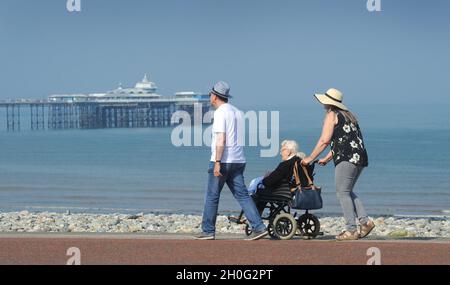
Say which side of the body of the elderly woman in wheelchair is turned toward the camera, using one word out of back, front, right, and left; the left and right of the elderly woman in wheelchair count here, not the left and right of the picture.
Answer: left

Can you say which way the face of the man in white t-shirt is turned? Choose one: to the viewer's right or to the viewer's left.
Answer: to the viewer's left

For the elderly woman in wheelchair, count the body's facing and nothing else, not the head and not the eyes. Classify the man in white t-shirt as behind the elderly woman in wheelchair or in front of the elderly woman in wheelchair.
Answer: in front

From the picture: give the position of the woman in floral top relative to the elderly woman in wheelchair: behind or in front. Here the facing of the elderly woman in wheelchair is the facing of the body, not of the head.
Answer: behind

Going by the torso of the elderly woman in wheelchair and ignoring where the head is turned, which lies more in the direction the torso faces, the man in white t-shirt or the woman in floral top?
the man in white t-shirt
